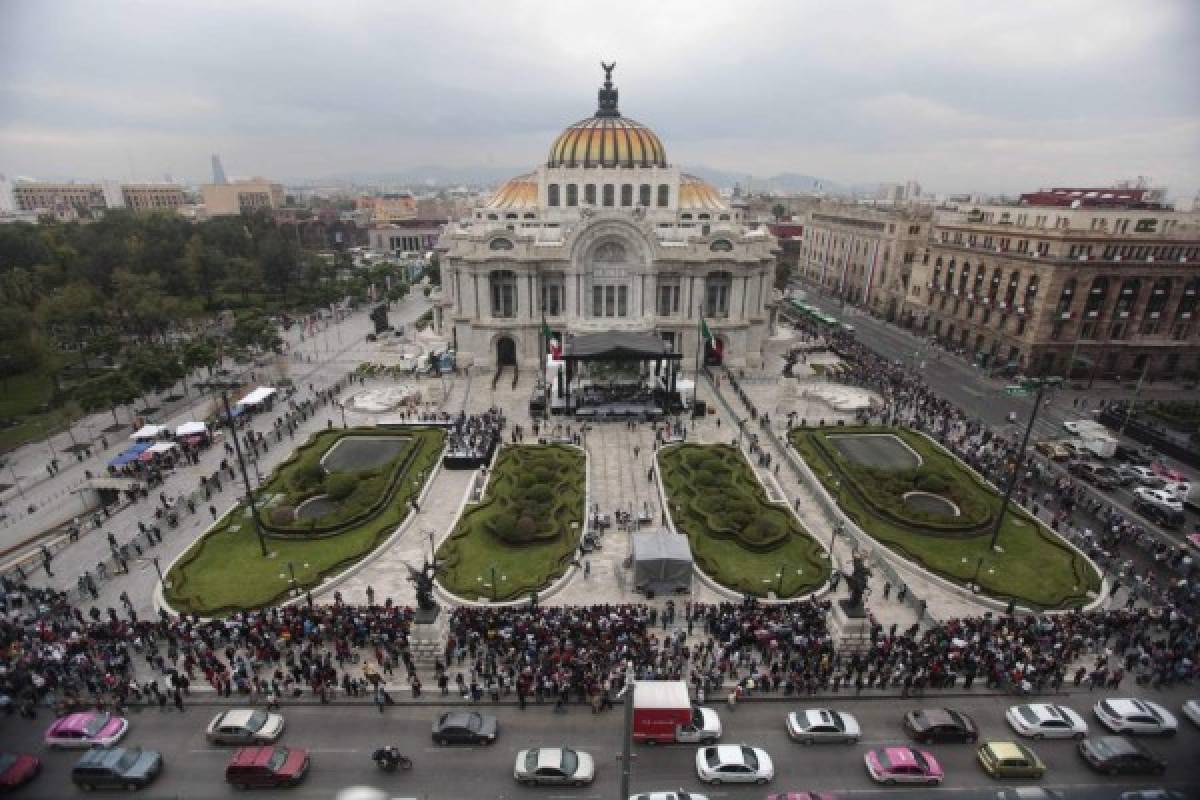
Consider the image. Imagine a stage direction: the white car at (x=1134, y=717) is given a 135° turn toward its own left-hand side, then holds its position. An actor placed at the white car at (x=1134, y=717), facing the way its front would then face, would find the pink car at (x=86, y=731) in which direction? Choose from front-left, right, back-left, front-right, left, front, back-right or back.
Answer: left

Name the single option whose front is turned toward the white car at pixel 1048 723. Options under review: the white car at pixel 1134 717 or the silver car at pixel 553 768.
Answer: the silver car

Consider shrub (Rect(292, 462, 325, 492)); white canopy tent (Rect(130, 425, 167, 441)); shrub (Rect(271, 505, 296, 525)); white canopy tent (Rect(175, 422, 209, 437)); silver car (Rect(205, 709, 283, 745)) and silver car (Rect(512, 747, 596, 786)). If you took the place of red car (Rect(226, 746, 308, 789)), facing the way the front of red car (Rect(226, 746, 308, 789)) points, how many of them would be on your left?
5

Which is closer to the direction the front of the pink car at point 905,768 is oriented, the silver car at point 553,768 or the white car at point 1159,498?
the white car

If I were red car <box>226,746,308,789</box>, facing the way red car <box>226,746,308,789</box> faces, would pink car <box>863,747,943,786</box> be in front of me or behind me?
in front

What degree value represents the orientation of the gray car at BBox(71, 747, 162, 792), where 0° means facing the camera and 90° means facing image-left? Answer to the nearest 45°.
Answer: approximately 270°

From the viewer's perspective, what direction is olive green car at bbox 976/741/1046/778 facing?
to the viewer's right

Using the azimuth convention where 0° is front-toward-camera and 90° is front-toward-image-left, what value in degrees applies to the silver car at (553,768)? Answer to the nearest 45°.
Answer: approximately 270°

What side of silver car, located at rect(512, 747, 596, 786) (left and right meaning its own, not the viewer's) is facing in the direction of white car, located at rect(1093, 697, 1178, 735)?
front

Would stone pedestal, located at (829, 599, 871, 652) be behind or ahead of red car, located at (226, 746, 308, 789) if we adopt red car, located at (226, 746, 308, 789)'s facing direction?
ahead

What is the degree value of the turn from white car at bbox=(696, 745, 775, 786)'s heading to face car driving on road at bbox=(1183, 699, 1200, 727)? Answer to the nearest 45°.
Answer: approximately 45° to its left

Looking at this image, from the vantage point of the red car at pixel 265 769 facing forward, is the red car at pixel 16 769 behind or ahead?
behind

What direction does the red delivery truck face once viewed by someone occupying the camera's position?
facing to the right of the viewer

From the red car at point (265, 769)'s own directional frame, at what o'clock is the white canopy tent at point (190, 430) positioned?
The white canopy tent is roughly at 9 o'clock from the red car.

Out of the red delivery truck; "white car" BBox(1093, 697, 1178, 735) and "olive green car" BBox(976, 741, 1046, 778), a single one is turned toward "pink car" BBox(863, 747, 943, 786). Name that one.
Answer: the red delivery truck

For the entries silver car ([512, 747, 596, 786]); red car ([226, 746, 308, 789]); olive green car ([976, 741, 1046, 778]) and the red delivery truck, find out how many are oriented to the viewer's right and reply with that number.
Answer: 4

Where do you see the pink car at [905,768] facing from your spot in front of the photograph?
facing to the right of the viewer

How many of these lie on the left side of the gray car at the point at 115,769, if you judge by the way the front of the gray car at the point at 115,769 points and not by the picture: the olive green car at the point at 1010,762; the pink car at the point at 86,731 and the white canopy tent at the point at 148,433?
2

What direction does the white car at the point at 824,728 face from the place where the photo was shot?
facing to the right of the viewer

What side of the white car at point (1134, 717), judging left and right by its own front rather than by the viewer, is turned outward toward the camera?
right
